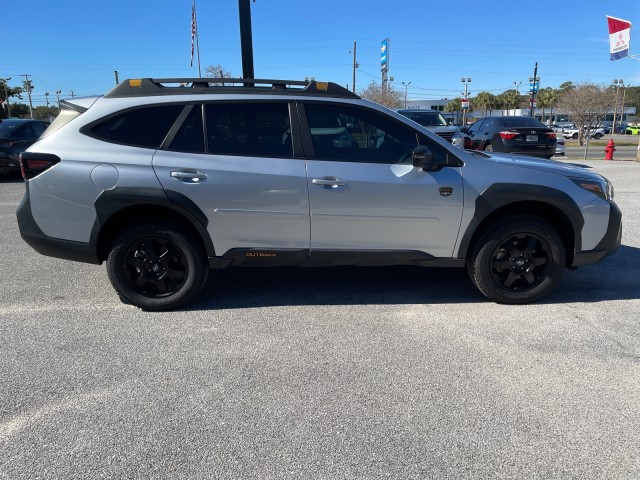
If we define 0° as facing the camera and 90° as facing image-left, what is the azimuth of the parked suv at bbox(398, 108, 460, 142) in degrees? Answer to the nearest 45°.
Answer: approximately 315°

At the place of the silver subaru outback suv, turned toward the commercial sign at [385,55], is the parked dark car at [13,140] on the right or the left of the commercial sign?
left

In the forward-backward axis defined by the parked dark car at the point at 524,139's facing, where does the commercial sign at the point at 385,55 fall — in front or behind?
in front

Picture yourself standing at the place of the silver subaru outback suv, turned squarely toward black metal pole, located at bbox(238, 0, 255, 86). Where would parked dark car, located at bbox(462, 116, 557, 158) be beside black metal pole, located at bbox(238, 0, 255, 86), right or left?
right

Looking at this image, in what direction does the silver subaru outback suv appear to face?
to the viewer's right

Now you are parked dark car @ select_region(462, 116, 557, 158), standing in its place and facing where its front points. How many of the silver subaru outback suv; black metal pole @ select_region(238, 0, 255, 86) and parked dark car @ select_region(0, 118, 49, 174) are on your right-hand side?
0

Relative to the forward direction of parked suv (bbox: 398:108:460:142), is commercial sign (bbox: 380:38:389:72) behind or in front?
behind

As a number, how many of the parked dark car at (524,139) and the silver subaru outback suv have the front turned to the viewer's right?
1

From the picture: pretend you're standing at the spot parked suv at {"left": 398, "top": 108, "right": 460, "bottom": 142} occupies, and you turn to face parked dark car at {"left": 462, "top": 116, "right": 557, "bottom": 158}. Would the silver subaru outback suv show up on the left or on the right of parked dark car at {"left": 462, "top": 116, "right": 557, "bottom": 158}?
right

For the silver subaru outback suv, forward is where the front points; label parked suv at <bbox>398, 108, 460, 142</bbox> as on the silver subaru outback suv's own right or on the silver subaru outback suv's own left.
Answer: on the silver subaru outback suv's own left

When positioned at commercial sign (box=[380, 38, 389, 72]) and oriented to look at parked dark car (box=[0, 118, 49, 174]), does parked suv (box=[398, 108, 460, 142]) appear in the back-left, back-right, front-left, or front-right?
front-left

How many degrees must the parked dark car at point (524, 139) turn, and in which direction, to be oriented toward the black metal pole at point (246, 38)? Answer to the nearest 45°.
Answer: approximately 90° to its left

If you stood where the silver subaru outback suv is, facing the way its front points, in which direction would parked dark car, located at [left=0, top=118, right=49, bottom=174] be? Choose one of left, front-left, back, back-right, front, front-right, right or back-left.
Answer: back-left

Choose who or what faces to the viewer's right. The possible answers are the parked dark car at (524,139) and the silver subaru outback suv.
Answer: the silver subaru outback suv

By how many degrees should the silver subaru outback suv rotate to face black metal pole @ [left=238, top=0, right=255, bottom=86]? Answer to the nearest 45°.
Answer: approximately 90° to its left

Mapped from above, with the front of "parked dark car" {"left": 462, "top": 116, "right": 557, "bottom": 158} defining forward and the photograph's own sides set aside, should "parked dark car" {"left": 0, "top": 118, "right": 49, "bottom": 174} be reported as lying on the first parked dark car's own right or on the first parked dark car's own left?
on the first parked dark car's own left

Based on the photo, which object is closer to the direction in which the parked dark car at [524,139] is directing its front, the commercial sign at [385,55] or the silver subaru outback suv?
the commercial sign

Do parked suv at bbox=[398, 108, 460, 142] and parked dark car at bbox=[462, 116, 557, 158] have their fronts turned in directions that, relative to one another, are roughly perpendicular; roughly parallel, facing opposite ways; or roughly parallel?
roughly parallel, facing opposite ways

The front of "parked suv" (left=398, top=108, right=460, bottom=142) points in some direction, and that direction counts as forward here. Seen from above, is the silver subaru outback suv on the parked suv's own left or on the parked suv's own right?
on the parked suv's own right
